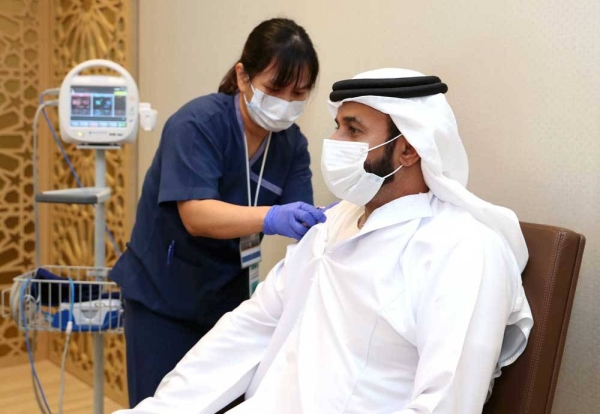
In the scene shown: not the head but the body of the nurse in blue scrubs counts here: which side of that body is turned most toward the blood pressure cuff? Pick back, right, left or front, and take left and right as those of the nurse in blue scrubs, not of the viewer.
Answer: back

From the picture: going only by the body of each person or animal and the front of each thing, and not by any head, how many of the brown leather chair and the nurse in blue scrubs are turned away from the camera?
0

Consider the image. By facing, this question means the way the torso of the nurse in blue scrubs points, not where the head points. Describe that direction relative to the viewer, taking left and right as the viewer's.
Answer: facing the viewer and to the right of the viewer

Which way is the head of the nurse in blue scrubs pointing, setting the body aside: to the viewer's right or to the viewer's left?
to the viewer's right

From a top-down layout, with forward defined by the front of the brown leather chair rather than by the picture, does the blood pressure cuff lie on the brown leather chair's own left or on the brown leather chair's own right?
on the brown leather chair's own right

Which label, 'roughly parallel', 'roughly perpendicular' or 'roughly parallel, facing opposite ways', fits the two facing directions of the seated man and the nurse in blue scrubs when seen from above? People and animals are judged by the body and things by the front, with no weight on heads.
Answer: roughly perpendicular

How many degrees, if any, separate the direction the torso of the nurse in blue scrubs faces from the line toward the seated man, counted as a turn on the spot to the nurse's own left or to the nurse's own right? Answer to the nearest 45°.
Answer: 0° — they already face them

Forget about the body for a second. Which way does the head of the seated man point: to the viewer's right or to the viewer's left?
to the viewer's left

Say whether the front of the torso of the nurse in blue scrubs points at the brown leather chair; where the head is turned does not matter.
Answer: yes

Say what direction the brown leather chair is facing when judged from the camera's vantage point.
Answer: facing the viewer and to the left of the viewer
